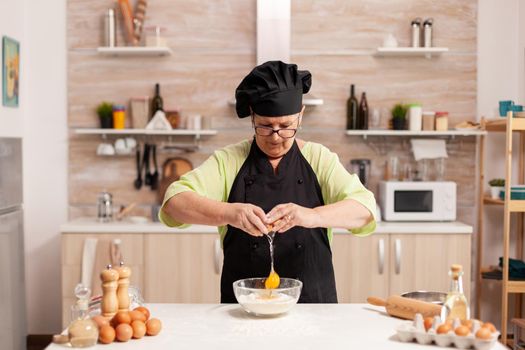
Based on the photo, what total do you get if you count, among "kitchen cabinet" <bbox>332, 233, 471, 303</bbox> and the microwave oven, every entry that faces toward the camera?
2

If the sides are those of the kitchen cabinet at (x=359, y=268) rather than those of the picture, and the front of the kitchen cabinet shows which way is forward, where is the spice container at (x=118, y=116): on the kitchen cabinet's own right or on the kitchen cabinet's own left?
on the kitchen cabinet's own right

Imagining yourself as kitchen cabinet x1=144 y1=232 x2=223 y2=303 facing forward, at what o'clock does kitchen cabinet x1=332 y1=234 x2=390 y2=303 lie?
kitchen cabinet x1=332 y1=234 x2=390 y2=303 is roughly at 9 o'clock from kitchen cabinet x1=144 y1=232 x2=223 y2=303.

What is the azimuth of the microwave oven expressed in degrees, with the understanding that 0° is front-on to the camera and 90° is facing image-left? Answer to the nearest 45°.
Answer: approximately 0°

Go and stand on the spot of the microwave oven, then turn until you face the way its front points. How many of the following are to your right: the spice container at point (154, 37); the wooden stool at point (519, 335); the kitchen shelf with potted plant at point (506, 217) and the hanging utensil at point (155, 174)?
2

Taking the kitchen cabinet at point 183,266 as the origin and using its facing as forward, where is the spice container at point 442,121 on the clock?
The spice container is roughly at 9 o'clock from the kitchen cabinet.

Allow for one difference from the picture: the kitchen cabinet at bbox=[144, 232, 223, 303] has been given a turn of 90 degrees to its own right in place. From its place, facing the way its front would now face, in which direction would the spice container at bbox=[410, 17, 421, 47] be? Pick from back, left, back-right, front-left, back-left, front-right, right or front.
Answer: back
